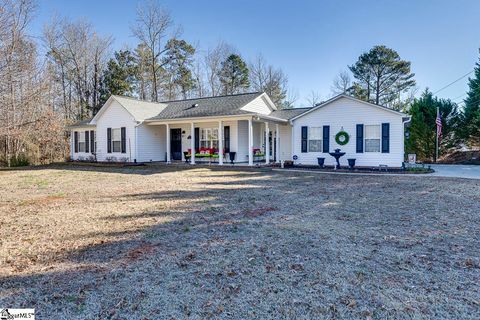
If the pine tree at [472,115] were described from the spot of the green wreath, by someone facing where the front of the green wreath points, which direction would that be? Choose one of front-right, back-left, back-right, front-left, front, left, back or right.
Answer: back-left

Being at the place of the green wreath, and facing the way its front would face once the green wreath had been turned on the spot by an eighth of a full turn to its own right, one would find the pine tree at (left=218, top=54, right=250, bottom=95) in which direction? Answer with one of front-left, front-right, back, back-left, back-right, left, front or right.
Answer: right

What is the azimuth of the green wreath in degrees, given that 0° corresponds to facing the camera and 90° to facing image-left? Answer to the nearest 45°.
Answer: approximately 0°

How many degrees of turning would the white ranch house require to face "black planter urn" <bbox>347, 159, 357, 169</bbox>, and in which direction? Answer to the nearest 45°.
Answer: approximately 90° to its left

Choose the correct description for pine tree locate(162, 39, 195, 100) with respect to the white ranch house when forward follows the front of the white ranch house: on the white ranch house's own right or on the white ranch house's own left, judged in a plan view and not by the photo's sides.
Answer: on the white ranch house's own right

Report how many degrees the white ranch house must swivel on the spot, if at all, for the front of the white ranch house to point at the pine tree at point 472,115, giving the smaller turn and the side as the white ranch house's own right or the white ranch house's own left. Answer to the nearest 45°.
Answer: approximately 135° to the white ranch house's own left

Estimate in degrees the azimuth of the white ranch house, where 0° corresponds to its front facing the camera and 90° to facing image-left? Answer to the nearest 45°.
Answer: approximately 45°

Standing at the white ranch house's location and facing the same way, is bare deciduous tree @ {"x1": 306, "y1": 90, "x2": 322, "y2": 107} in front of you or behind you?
behind

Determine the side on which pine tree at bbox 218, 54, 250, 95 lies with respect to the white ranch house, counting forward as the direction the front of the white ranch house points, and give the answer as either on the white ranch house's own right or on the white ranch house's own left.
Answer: on the white ranch house's own right

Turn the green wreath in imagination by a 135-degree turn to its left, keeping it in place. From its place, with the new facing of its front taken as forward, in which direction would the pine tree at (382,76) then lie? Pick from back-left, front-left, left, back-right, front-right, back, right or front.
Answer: front-left

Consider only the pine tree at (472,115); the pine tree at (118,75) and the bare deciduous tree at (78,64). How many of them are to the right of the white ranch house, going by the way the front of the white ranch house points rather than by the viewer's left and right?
2

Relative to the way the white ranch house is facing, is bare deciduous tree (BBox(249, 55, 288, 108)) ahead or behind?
behind

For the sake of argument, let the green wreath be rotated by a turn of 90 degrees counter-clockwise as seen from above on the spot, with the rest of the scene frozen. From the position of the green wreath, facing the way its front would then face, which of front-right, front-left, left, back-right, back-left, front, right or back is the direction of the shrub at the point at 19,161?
back

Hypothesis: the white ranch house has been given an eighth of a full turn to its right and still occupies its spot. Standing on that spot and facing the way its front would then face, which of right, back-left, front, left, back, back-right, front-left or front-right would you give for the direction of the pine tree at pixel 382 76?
back-right

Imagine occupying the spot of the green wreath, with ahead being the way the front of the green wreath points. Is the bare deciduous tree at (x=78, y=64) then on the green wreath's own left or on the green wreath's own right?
on the green wreath's own right
